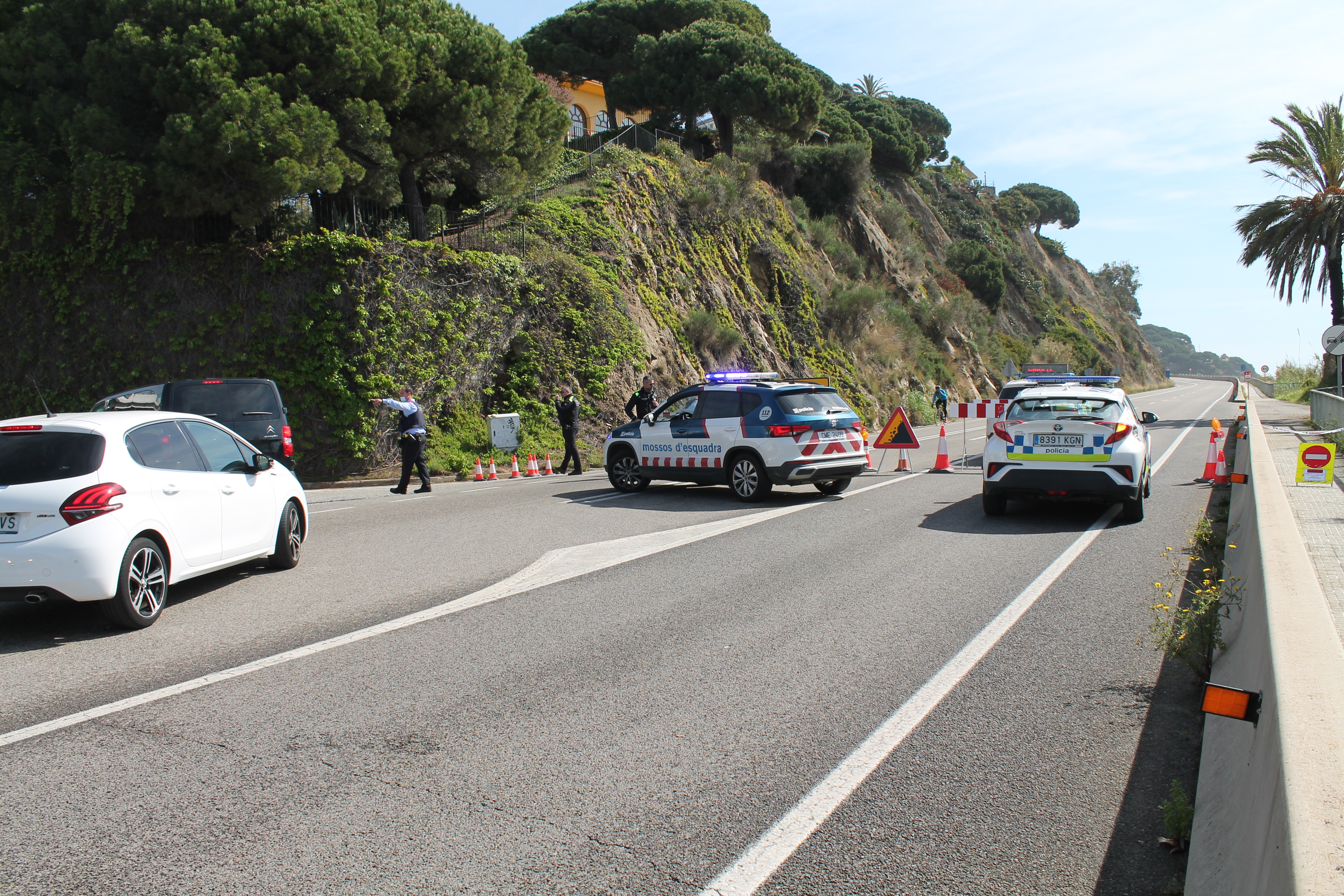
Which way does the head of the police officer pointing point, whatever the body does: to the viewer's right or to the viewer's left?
to the viewer's left

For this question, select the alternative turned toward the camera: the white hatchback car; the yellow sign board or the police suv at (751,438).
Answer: the yellow sign board

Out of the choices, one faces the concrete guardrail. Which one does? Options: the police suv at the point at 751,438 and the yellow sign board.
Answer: the yellow sign board

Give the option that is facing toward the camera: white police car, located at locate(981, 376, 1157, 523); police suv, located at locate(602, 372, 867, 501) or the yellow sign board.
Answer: the yellow sign board

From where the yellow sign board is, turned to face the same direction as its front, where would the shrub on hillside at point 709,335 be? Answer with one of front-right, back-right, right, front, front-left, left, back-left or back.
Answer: back-right

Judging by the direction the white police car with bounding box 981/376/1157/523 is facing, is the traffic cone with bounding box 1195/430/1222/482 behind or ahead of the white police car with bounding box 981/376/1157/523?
ahead

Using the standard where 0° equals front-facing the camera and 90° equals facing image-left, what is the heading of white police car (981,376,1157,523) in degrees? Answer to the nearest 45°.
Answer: approximately 180°

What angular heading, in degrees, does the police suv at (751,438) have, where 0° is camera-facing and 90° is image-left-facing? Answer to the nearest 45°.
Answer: approximately 135°

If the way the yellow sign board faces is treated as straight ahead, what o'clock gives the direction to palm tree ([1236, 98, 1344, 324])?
The palm tree is roughly at 6 o'clock from the yellow sign board.

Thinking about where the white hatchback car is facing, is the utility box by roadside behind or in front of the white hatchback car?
in front

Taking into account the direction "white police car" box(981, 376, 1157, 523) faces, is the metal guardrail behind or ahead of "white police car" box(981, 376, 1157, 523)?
ahead

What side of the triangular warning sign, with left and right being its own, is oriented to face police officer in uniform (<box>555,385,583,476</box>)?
right

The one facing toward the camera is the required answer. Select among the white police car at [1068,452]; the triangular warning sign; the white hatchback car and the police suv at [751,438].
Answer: the triangular warning sign
